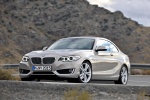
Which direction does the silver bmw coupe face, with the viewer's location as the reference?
facing the viewer and to the left of the viewer
